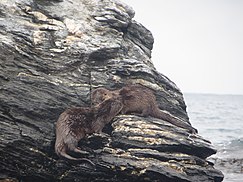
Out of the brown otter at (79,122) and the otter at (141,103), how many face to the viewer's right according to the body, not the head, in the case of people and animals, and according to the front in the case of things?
1

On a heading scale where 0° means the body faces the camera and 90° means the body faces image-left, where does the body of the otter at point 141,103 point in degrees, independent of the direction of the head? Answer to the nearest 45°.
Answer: approximately 90°

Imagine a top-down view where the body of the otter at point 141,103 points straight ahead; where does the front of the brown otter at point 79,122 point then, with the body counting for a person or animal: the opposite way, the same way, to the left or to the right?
the opposite way

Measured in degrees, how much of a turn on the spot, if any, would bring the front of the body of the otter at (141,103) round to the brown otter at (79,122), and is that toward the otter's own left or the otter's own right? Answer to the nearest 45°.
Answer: approximately 45° to the otter's own left

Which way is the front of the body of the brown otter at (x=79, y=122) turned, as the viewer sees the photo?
to the viewer's right

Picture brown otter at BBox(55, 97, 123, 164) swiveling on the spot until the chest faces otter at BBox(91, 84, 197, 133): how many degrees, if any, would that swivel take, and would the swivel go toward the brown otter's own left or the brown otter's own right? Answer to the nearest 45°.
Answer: approximately 45° to the brown otter's own left
